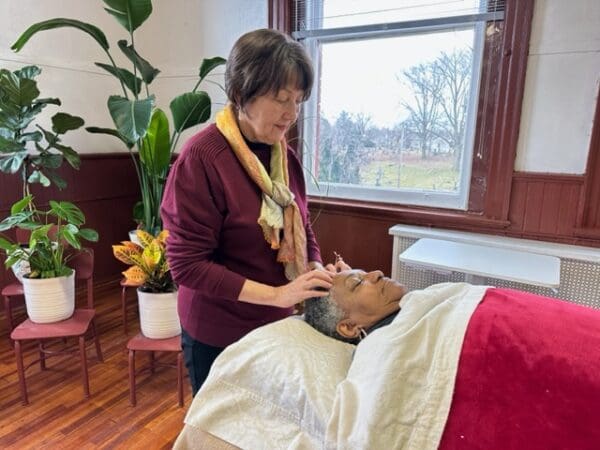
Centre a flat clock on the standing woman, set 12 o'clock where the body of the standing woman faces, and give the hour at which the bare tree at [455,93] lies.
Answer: The bare tree is roughly at 9 o'clock from the standing woman.

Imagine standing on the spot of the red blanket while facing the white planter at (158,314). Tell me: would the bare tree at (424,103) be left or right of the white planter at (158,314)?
right

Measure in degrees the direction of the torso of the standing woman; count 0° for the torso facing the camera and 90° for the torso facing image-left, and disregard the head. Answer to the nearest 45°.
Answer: approximately 315°

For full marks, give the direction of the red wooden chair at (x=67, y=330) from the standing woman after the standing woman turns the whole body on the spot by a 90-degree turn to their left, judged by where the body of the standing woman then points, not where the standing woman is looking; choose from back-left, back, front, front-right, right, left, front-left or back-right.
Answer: left

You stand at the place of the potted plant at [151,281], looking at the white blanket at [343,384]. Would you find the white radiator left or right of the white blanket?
left

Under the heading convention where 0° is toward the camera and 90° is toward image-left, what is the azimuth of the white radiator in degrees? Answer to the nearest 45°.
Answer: approximately 45°

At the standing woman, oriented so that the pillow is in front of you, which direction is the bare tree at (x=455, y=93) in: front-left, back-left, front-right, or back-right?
back-left

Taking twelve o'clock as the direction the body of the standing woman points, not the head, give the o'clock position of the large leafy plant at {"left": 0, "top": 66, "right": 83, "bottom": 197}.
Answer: The large leafy plant is roughly at 6 o'clock from the standing woman.

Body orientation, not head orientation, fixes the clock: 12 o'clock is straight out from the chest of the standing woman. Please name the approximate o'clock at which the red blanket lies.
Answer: The red blanket is roughly at 12 o'clock from the standing woman.

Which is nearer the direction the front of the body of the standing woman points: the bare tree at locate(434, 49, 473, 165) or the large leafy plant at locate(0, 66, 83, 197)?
the bare tree
